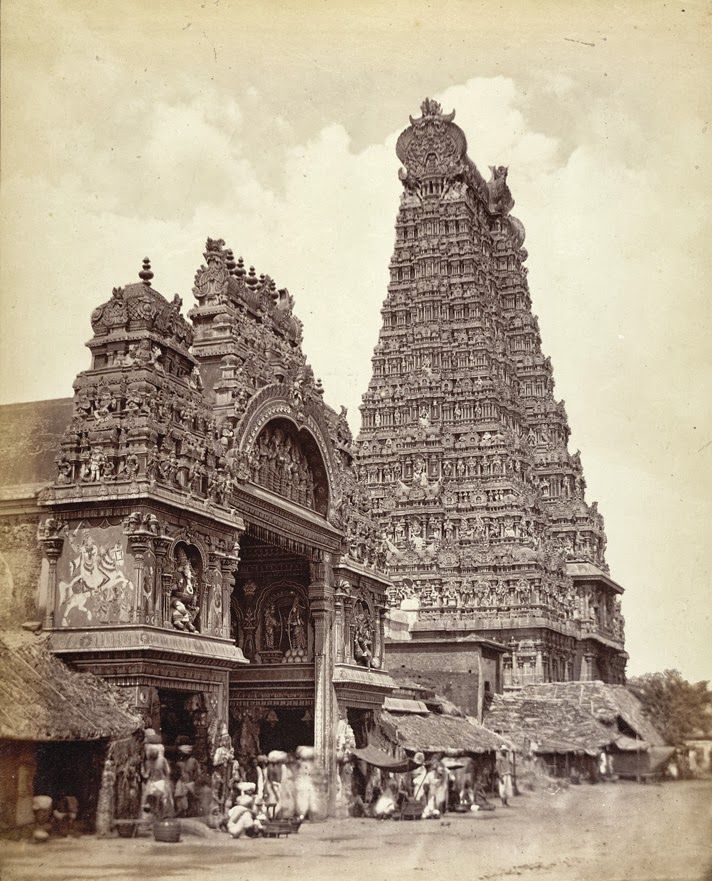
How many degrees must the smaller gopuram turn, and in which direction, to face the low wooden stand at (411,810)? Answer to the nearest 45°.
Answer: approximately 90° to its left

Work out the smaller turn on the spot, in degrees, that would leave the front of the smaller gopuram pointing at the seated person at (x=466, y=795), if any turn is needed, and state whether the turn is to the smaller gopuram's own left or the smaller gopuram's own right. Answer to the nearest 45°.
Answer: approximately 90° to the smaller gopuram's own left

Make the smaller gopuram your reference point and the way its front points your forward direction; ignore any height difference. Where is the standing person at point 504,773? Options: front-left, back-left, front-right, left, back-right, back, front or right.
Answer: left

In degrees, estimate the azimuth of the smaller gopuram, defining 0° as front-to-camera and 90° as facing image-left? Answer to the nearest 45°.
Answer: approximately 315°

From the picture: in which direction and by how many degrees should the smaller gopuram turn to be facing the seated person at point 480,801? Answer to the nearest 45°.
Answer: approximately 90° to its left

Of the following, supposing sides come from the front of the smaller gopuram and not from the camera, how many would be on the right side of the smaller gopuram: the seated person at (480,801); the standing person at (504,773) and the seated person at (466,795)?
0
